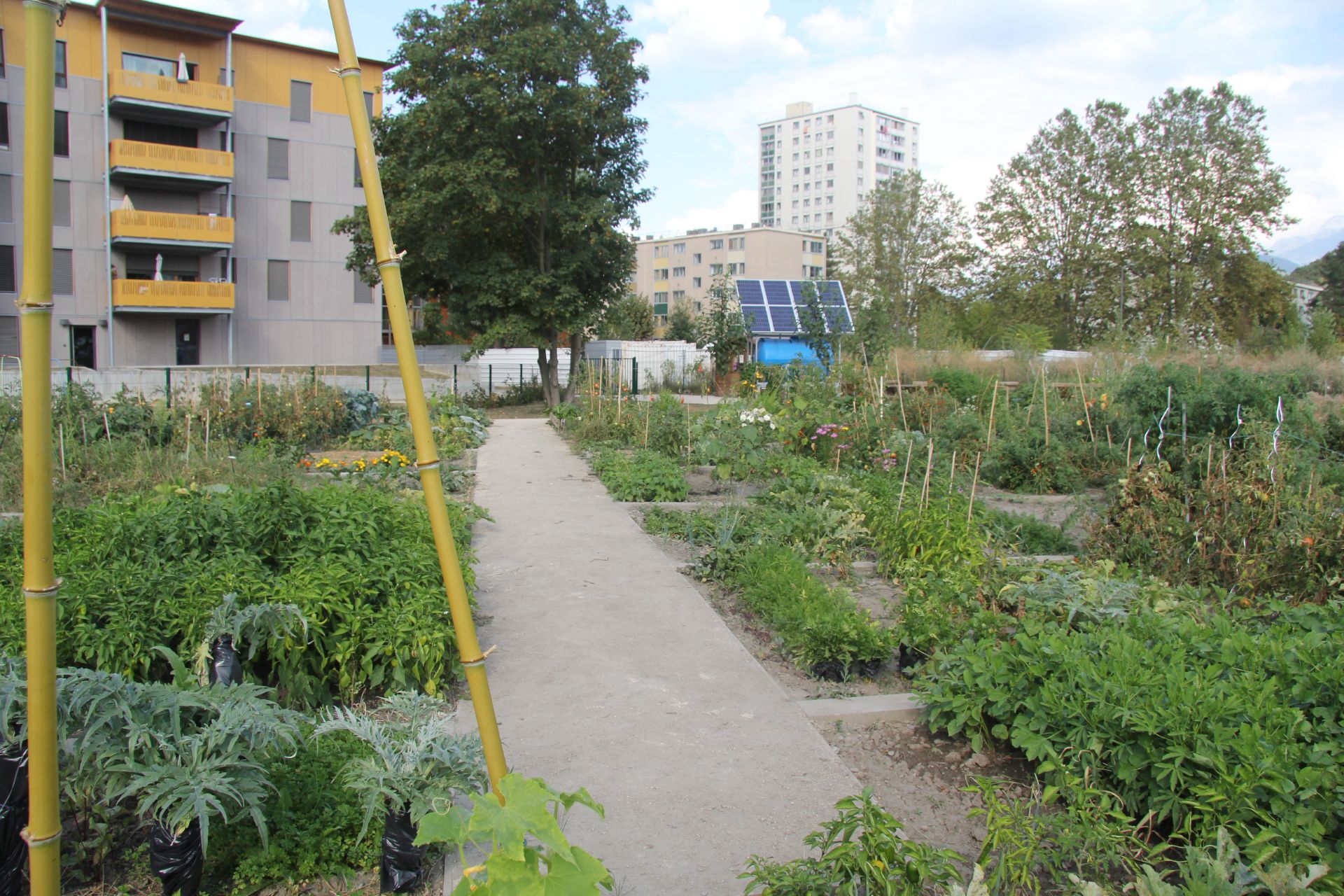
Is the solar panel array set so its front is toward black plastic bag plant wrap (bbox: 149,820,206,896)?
yes

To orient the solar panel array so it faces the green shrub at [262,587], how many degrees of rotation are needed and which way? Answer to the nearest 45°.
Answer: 0° — it already faces it

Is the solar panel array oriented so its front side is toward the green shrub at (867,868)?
yes

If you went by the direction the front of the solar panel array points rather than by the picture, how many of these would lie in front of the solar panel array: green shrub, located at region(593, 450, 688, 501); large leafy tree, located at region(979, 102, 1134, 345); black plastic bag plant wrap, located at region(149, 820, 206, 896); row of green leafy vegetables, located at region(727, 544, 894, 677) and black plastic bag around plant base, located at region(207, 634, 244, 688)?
4

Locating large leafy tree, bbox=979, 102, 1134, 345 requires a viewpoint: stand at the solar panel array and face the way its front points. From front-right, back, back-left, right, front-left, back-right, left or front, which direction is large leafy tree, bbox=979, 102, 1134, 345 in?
back-left

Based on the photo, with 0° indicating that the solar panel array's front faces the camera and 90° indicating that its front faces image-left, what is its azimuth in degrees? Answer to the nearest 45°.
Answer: approximately 0°

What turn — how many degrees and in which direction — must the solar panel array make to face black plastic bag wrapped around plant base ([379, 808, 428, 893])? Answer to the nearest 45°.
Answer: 0° — it already faces it

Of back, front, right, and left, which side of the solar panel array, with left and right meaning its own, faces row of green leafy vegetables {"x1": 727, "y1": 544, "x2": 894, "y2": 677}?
front

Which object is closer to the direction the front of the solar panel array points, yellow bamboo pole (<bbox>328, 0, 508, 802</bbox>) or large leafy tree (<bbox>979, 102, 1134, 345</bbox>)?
the yellow bamboo pole

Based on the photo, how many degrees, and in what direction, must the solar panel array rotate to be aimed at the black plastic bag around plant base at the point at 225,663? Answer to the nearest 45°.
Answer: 0° — it already faces it

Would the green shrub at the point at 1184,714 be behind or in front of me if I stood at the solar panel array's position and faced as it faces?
in front

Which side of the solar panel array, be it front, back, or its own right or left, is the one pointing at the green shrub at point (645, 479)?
front
